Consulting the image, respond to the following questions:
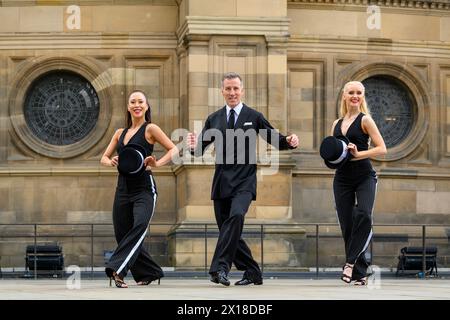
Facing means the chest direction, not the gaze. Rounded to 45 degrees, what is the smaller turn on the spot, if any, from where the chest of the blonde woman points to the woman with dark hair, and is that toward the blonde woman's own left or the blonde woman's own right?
approximately 45° to the blonde woman's own right

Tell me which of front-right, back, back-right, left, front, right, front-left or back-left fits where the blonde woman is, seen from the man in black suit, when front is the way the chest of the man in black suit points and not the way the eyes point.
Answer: left

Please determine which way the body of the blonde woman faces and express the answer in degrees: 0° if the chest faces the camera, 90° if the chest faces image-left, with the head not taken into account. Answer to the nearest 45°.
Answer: approximately 45°

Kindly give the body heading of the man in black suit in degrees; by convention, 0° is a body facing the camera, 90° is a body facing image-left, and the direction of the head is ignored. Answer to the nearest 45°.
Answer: approximately 0°

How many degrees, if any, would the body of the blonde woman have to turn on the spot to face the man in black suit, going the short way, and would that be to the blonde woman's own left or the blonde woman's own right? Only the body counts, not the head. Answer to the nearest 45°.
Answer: approximately 45° to the blonde woman's own right

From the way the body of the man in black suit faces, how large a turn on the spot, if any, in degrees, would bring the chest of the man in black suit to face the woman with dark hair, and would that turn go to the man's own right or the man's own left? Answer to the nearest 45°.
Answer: approximately 90° to the man's own right
